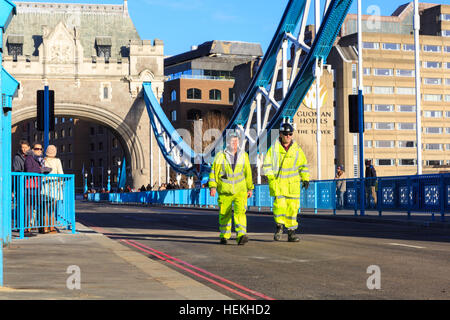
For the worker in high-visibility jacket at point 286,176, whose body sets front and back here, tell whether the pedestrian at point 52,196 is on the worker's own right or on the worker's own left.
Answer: on the worker's own right

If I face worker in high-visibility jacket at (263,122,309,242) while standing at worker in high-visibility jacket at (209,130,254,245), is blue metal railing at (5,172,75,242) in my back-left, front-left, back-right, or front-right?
back-left

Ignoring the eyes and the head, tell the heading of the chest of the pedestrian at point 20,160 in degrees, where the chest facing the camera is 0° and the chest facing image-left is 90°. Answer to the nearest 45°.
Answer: approximately 315°

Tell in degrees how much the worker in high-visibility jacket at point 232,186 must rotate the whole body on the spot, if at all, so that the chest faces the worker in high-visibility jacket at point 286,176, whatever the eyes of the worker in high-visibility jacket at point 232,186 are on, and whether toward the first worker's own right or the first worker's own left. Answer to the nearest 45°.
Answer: approximately 135° to the first worker's own left

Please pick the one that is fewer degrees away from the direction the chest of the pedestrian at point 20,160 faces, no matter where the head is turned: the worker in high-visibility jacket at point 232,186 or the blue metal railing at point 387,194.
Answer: the worker in high-visibility jacket

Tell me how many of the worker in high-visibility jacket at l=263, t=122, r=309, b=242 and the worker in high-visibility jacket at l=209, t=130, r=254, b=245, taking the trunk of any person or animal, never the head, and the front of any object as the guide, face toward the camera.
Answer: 2

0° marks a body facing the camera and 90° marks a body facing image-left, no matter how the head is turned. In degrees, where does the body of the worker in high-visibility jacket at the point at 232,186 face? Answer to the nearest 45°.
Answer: approximately 0°
